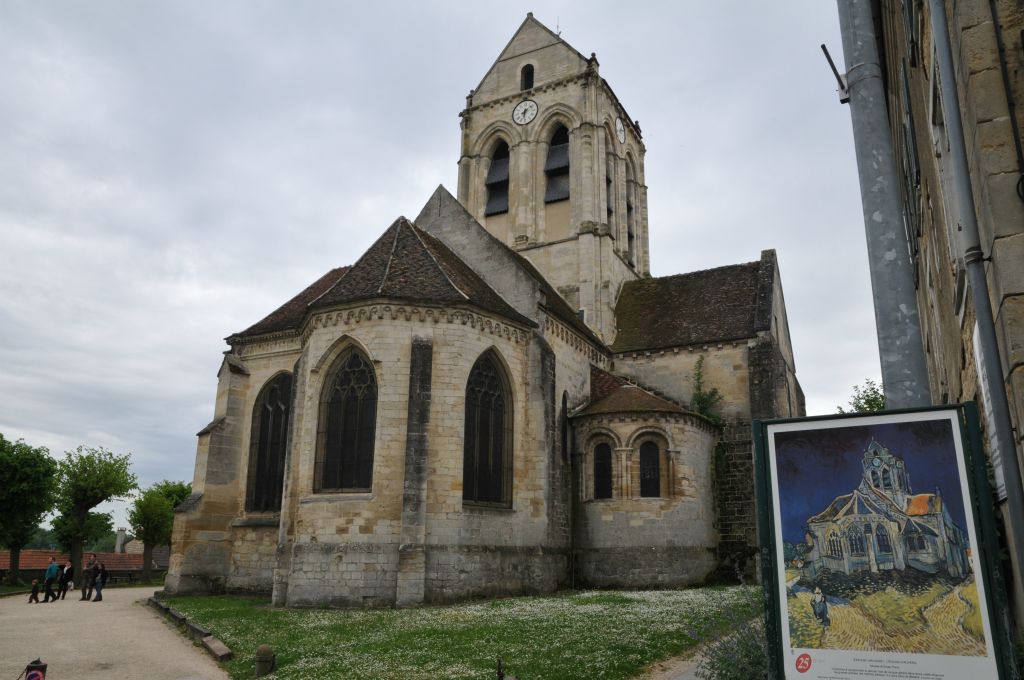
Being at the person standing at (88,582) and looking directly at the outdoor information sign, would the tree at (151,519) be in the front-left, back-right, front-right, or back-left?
back-left

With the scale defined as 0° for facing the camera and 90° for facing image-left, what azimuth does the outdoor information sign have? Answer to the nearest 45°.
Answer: approximately 0°

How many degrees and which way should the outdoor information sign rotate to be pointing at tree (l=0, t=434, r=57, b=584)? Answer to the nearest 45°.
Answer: approximately 135° to its right

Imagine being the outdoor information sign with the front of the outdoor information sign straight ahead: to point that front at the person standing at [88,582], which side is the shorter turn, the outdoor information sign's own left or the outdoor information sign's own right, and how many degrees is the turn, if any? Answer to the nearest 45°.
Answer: approximately 135° to the outdoor information sign's own right

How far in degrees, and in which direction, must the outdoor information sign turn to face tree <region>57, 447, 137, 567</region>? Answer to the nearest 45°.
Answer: approximately 135° to its right

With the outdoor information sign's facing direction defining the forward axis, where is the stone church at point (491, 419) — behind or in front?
behind

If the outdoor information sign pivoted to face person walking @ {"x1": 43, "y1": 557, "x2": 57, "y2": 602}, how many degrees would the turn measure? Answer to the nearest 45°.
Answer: approximately 135° to its right

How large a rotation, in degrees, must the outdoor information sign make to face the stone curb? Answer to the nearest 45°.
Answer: approximately 135° to its right
